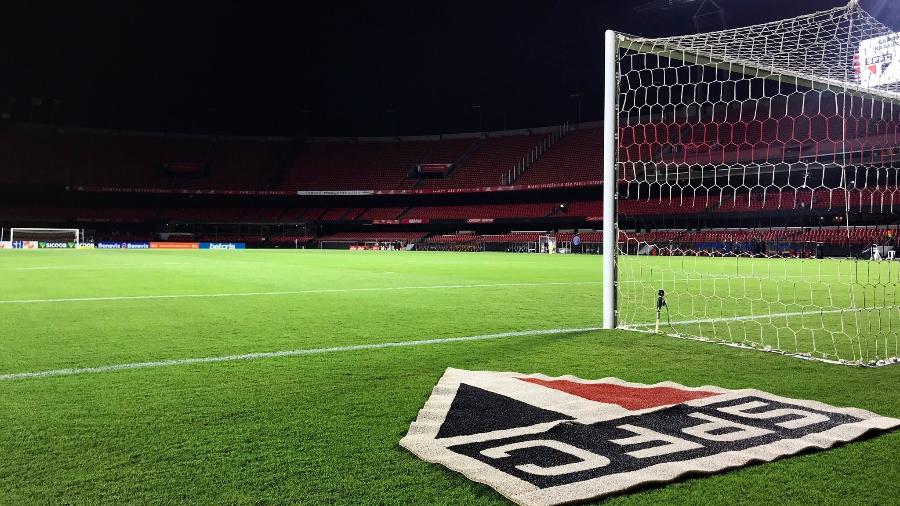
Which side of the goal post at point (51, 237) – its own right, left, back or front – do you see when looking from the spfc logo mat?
front

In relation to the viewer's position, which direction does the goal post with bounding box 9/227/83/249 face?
facing the viewer
